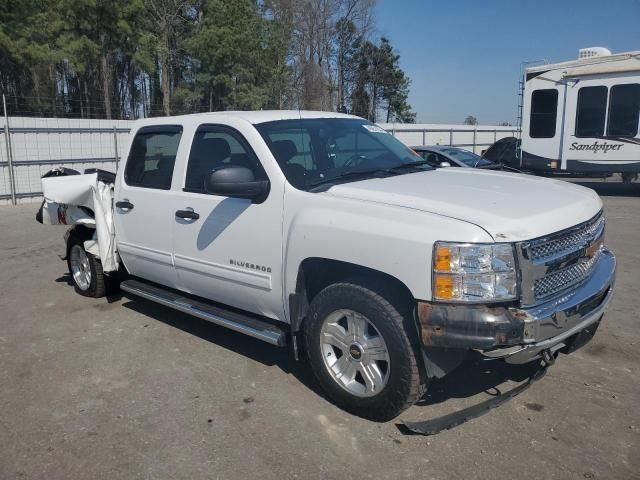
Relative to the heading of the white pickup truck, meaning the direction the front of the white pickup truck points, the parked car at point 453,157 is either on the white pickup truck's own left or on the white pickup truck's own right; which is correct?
on the white pickup truck's own left

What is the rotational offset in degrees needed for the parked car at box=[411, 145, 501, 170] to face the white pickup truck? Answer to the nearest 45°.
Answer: approximately 45° to its right

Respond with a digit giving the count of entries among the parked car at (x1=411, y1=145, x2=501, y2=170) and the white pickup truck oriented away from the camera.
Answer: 0

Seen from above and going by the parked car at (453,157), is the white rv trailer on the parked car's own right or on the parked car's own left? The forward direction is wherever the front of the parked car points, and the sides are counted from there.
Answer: on the parked car's own left

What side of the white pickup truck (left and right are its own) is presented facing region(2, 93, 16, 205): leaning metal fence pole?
back

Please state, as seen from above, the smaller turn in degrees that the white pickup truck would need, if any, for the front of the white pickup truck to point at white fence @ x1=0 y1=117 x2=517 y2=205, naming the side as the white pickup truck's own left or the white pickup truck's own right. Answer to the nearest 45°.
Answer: approximately 180°

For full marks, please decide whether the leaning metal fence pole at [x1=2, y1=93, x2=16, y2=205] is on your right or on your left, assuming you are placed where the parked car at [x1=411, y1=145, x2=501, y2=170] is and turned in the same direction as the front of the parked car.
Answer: on your right

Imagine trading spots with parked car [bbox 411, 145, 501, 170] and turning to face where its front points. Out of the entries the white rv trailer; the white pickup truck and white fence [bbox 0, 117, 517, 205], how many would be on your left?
1

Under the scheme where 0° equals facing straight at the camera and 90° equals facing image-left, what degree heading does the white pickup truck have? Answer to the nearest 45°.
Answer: approximately 315°
